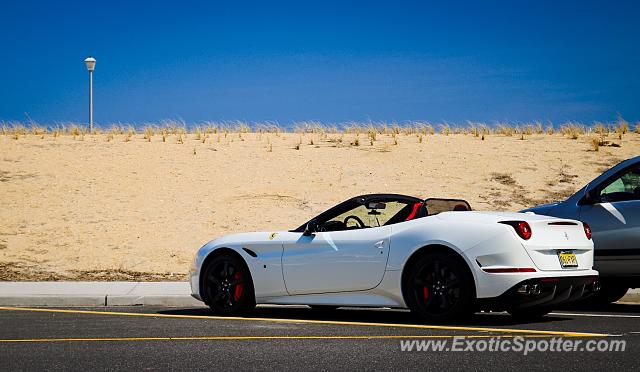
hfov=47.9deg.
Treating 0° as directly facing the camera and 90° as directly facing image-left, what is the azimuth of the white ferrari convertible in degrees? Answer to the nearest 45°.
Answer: approximately 135°

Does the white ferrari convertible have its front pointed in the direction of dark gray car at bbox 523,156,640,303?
no
